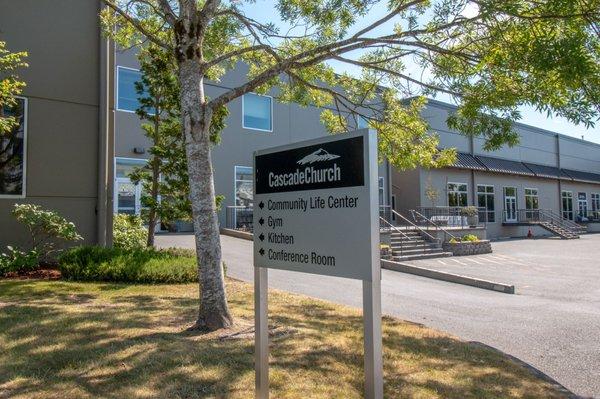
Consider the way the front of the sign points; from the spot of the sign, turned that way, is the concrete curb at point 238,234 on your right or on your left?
on your right

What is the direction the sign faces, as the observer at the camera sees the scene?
facing the viewer and to the left of the viewer

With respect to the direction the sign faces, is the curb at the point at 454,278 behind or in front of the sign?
behind

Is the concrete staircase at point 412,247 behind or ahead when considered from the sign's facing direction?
behind

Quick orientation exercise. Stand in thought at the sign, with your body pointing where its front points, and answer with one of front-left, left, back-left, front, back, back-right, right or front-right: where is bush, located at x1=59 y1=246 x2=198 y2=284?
right

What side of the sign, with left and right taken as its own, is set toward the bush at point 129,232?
right

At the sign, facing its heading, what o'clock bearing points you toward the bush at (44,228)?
The bush is roughly at 3 o'clock from the sign.

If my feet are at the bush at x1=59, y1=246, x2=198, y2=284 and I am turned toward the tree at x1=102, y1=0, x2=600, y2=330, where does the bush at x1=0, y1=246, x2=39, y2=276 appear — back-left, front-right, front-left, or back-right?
back-right

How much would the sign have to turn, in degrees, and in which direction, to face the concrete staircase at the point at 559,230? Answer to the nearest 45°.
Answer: approximately 180°
